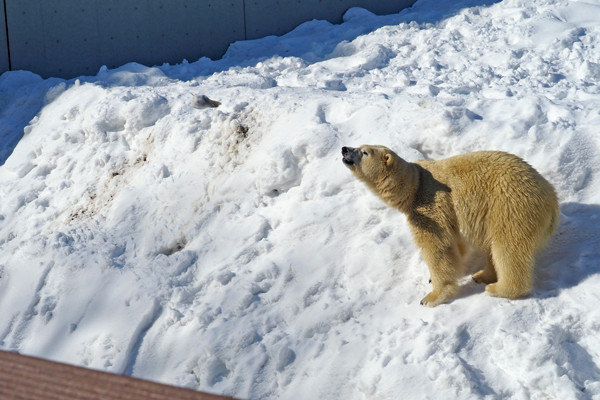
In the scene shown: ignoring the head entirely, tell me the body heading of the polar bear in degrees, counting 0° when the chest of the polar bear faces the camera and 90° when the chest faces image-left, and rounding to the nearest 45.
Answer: approximately 90°

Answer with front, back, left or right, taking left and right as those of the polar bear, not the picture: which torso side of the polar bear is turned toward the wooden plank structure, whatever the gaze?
left
